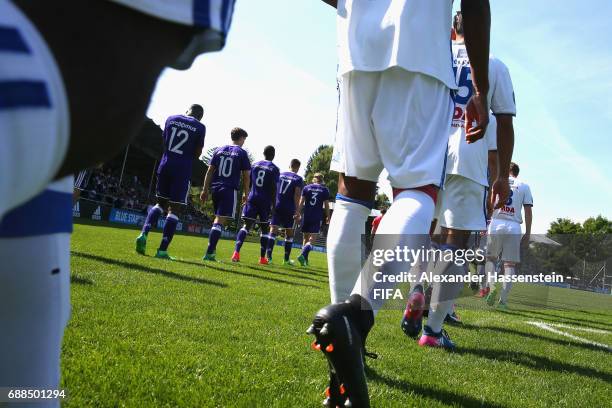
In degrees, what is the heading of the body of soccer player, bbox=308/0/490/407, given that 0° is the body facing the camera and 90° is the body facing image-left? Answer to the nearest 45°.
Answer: approximately 180°

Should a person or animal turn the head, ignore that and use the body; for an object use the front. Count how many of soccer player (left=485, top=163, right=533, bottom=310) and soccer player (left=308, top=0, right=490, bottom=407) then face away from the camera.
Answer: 2

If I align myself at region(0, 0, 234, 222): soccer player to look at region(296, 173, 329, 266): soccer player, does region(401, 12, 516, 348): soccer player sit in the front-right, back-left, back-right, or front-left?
front-right

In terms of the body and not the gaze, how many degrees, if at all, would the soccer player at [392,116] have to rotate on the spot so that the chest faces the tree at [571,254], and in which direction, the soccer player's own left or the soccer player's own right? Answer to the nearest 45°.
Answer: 0° — they already face it

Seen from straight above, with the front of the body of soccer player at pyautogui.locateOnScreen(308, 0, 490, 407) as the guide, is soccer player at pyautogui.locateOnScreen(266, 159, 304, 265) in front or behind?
in front

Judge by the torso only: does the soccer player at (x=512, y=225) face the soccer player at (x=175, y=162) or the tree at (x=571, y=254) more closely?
the tree

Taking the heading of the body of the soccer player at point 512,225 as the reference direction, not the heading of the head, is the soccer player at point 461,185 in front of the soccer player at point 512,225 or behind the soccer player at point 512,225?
behind

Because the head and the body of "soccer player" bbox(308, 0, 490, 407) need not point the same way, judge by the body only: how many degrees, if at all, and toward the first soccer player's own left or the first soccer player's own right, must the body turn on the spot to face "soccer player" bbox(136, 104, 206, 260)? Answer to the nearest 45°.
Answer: approximately 45° to the first soccer player's own left

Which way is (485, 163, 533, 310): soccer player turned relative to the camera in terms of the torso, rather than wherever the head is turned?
away from the camera

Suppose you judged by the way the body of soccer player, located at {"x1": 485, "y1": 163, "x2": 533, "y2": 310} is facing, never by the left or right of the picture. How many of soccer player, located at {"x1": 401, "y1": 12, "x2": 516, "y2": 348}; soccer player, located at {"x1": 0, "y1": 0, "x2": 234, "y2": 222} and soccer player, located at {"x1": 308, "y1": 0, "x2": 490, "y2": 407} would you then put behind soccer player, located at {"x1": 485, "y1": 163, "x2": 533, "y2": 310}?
3

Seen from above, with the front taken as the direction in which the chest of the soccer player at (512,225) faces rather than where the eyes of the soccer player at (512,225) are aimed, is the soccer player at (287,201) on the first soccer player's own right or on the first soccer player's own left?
on the first soccer player's own left

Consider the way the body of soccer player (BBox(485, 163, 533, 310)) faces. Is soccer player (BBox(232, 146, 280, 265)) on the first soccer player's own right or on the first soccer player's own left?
on the first soccer player's own left

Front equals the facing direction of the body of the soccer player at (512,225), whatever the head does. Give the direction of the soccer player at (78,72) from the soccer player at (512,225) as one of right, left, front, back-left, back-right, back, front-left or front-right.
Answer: back

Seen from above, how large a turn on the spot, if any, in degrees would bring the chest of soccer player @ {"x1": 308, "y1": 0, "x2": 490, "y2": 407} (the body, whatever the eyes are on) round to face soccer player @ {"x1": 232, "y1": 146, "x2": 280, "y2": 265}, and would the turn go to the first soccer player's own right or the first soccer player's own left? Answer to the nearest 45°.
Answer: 0° — they already face them
